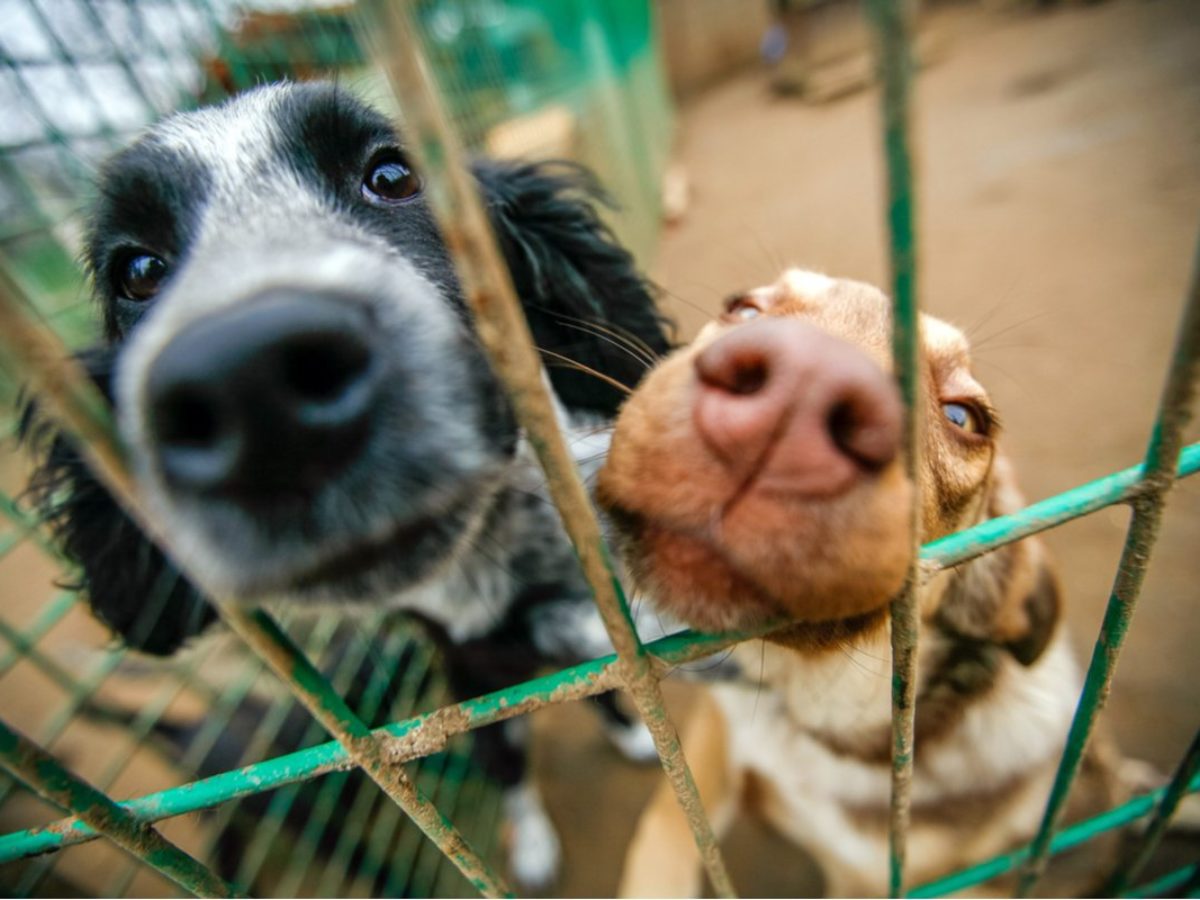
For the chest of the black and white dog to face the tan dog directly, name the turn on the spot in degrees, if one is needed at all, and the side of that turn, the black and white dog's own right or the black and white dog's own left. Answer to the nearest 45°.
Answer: approximately 45° to the black and white dog's own left

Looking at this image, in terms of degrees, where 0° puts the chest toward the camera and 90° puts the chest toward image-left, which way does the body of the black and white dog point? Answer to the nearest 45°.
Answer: approximately 0°
